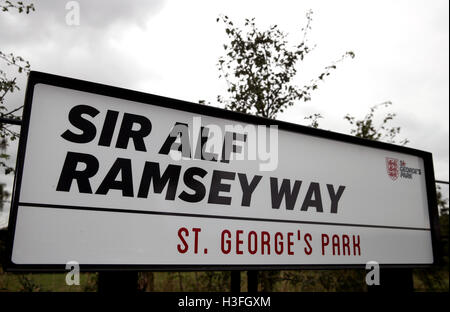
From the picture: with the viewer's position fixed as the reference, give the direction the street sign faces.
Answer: facing the viewer and to the right of the viewer
